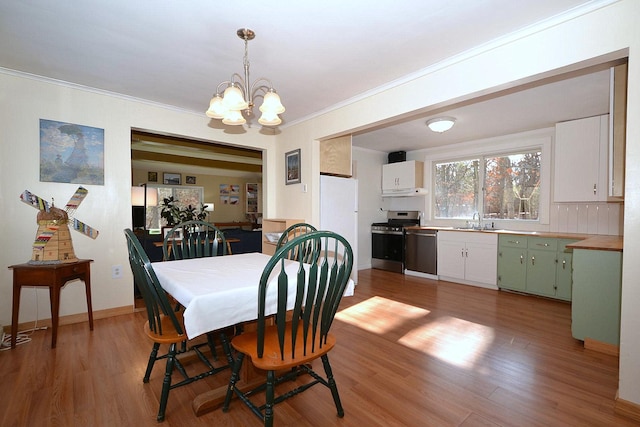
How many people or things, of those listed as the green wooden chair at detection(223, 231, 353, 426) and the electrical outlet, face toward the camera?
1

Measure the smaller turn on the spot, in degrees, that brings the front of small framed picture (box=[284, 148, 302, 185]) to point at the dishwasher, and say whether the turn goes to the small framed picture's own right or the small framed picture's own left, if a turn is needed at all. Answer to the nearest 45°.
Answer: approximately 135° to the small framed picture's own left

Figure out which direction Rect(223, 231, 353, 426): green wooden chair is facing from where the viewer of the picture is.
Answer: facing away from the viewer and to the left of the viewer

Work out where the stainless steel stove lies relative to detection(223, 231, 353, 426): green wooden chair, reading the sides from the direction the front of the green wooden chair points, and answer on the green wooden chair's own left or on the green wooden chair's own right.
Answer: on the green wooden chair's own right

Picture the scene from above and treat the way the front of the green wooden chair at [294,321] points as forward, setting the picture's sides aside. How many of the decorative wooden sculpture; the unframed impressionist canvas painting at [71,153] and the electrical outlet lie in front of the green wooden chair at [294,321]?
3

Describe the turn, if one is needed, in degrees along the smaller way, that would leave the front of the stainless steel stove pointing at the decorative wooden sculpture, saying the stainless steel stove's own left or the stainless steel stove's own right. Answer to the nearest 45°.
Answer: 0° — it already faces it

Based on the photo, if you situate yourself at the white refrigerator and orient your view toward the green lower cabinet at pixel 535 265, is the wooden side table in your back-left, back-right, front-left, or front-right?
back-right

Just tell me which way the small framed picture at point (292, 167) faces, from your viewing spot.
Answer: facing the viewer and to the left of the viewer

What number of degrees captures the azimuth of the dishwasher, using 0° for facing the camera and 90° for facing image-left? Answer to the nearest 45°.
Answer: approximately 45°

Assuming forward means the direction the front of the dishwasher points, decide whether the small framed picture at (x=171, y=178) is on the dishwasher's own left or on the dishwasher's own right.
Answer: on the dishwasher's own right
